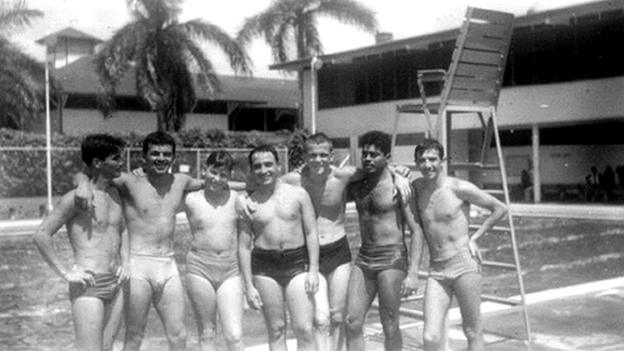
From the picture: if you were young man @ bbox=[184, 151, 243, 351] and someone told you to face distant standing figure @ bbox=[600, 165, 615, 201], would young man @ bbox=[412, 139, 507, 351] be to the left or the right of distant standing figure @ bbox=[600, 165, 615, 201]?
right

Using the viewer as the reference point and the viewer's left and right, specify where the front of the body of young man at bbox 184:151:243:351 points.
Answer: facing the viewer

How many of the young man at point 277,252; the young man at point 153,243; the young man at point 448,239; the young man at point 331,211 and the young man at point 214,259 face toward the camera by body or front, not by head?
5

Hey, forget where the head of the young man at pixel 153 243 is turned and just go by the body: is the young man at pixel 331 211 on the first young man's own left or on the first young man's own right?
on the first young man's own left

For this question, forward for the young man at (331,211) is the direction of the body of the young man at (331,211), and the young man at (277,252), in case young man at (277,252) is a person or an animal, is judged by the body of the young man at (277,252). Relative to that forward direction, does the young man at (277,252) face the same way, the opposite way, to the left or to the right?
the same way

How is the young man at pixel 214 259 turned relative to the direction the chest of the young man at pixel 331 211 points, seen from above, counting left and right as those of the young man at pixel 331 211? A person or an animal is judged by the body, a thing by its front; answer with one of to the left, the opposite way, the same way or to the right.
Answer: the same way

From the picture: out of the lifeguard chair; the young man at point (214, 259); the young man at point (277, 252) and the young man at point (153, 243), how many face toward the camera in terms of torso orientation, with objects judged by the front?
3

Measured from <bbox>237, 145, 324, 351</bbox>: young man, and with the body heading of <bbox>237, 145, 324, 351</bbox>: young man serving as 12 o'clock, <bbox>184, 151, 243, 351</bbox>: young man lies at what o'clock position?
<bbox>184, 151, 243, 351</bbox>: young man is roughly at 3 o'clock from <bbox>237, 145, 324, 351</bbox>: young man.

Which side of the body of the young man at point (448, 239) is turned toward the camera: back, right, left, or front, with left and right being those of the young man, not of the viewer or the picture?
front

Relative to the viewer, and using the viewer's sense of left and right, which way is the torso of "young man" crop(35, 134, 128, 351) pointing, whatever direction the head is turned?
facing the viewer and to the right of the viewer

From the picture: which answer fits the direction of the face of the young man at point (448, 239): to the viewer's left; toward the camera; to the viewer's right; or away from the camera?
toward the camera

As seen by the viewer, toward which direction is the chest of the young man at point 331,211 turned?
toward the camera

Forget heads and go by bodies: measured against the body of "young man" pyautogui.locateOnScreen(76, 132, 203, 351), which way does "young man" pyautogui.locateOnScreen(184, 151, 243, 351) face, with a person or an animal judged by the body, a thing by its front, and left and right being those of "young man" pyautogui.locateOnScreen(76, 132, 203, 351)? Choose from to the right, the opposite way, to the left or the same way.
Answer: the same way

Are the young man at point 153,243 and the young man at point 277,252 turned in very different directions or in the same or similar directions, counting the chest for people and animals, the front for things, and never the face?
same or similar directions

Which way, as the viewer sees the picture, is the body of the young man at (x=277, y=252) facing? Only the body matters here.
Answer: toward the camera

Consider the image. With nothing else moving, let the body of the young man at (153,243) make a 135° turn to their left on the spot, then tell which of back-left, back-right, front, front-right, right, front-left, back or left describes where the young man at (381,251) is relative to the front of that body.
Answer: front-right

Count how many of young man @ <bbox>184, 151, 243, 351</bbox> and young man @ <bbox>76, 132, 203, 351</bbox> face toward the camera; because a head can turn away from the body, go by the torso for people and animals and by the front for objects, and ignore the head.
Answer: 2
